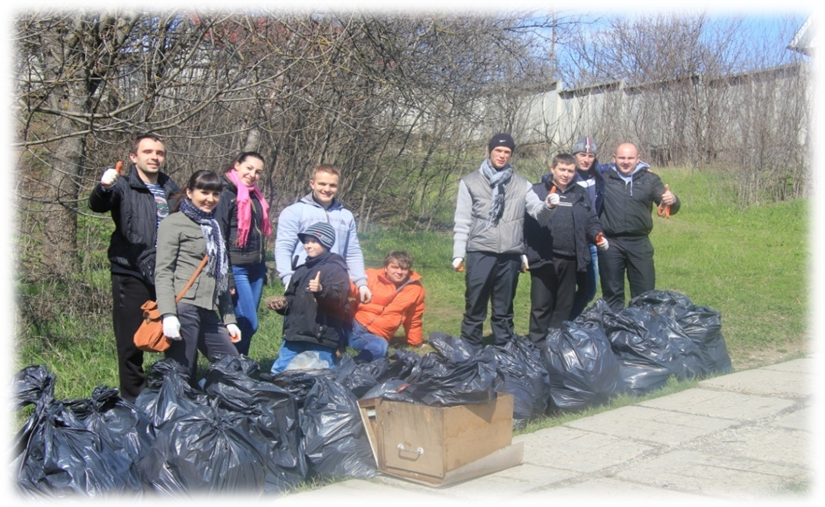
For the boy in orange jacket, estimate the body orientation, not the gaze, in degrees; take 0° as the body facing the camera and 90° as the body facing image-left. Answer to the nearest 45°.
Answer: approximately 0°

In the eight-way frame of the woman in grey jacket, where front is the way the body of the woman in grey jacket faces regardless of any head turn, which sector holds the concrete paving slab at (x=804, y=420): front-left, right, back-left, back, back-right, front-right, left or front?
front-left

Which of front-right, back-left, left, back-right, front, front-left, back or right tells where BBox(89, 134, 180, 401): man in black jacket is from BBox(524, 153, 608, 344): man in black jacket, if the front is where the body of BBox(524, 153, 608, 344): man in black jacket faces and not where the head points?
front-right

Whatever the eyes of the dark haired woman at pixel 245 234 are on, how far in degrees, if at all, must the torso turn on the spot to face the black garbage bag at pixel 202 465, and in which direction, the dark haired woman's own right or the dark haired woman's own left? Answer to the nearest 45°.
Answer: approximately 45° to the dark haired woman's own right

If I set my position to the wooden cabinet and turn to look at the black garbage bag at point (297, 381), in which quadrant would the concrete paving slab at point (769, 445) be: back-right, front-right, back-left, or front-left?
back-right

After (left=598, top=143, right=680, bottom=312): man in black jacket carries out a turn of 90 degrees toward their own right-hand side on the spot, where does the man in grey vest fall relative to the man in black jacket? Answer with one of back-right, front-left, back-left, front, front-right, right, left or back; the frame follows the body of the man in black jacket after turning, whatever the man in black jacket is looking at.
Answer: front-left

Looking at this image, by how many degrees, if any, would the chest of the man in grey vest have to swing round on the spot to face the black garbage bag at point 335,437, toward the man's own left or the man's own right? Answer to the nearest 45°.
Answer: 0° — they already face it

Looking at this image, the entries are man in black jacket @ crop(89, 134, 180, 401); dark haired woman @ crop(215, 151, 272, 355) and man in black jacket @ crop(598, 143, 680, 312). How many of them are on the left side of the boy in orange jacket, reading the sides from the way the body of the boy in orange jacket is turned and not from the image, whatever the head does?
1
